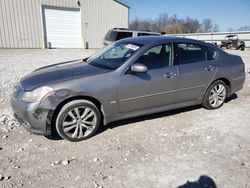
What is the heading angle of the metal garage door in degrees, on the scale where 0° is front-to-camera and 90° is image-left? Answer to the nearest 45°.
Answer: approximately 0°

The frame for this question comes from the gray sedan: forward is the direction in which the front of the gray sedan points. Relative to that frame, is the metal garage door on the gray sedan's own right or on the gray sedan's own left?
on the gray sedan's own right

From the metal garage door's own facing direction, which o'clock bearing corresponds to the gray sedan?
The gray sedan is roughly at 12 o'clock from the metal garage door.

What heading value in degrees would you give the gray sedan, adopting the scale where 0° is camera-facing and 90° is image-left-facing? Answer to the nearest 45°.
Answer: approximately 45°
